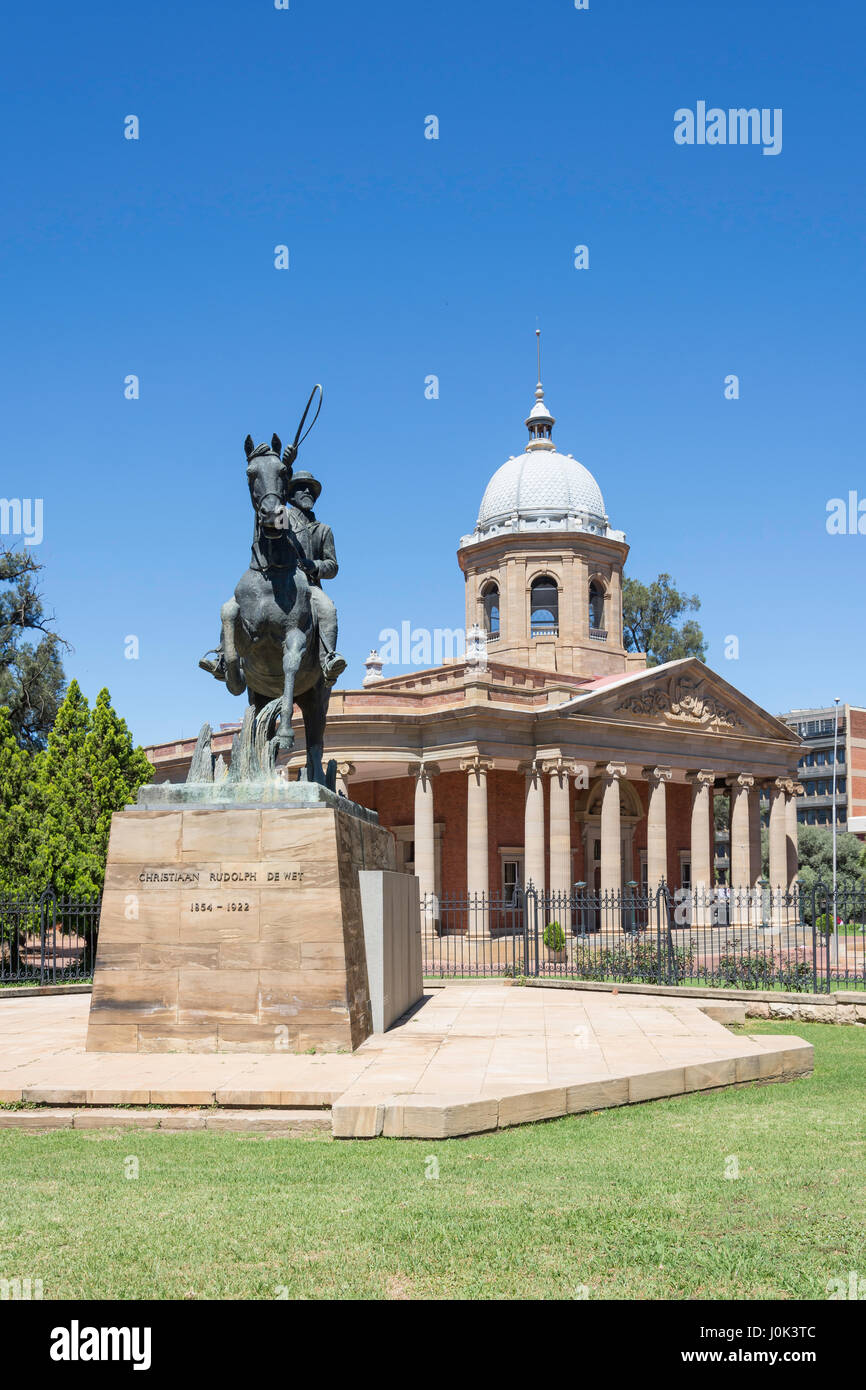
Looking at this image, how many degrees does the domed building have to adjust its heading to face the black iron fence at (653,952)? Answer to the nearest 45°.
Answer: approximately 45° to its right

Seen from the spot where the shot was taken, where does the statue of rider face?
facing the viewer

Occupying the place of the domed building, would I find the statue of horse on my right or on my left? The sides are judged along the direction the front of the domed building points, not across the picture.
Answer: on my right

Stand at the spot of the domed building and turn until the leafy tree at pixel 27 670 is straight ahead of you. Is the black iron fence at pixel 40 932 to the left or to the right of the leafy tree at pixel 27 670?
left

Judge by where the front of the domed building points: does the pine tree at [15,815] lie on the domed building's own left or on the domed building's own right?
on the domed building's own right

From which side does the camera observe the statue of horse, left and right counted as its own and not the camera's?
front

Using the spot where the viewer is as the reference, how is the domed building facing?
facing the viewer and to the right of the viewer

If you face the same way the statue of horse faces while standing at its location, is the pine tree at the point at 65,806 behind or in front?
behind

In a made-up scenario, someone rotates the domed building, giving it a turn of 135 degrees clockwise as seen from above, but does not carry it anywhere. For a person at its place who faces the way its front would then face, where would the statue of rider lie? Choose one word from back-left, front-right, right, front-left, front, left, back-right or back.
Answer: left
